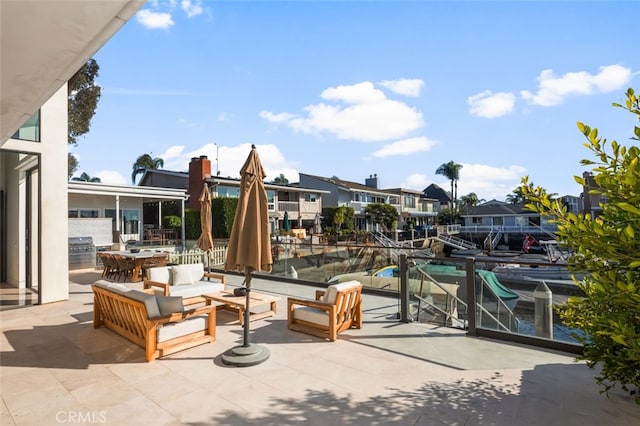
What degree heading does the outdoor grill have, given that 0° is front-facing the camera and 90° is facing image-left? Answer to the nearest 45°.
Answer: approximately 0°

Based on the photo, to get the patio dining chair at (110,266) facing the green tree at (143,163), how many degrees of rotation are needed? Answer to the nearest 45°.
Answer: approximately 45° to its left

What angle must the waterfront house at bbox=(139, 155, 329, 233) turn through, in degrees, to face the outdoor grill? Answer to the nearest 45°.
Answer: approximately 45° to its right

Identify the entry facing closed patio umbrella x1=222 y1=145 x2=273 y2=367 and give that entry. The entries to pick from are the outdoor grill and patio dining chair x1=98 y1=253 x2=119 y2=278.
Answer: the outdoor grill

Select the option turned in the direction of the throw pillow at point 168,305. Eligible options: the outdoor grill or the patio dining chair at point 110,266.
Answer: the outdoor grill

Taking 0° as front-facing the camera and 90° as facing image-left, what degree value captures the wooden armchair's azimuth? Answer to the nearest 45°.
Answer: approximately 135°

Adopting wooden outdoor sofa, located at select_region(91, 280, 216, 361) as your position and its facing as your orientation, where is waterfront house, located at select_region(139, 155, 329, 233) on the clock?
The waterfront house is roughly at 11 o'clock from the wooden outdoor sofa.

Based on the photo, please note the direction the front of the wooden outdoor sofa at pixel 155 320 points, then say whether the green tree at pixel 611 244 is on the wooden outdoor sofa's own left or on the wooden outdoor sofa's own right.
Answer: on the wooden outdoor sofa's own right

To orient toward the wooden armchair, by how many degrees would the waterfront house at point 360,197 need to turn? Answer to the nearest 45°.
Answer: approximately 45° to its right

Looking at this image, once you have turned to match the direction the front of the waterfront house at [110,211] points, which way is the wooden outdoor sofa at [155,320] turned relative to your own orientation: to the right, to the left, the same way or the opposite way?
to the left

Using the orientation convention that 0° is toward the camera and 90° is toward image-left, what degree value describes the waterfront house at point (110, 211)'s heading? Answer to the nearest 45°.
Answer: approximately 315°
